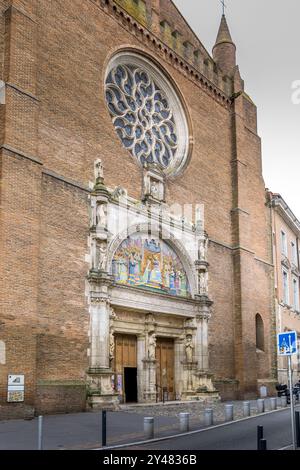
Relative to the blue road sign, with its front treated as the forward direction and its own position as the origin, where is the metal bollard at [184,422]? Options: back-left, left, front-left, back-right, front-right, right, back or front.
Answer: back-right

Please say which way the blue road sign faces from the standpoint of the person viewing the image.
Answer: facing the viewer

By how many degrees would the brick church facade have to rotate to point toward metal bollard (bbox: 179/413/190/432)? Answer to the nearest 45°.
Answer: approximately 45° to its right

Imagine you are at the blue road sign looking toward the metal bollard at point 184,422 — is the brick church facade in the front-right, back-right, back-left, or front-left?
front-right

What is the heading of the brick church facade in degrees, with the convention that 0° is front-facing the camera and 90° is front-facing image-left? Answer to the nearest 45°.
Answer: approximately 315°

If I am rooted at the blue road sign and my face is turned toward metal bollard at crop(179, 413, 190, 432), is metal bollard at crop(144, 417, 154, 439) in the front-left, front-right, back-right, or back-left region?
front-left

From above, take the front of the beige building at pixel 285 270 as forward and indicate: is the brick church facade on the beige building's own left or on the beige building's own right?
on the beige building's own right

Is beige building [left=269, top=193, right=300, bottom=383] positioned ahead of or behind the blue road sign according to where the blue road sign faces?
behind

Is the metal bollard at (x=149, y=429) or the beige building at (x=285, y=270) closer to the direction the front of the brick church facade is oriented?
the metal bollard
